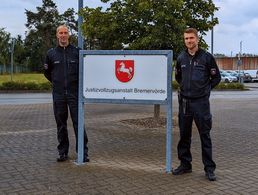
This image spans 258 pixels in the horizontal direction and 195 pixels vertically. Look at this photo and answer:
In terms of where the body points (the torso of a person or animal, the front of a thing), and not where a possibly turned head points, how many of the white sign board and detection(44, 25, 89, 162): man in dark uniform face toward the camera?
2

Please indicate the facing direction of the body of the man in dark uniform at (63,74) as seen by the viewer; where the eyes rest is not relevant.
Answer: toward the camera

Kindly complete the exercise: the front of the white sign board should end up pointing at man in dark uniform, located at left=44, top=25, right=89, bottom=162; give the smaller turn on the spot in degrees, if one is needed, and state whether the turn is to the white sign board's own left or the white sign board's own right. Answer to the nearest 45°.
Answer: approximately 90° to the white sign board's own right

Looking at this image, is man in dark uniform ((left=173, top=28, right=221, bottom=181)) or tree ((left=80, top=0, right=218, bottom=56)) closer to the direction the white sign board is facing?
the man in dark uniform

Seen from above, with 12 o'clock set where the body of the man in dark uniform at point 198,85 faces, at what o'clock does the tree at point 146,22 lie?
The tree is roughly at 4 o'clock from the man in dark uniform.

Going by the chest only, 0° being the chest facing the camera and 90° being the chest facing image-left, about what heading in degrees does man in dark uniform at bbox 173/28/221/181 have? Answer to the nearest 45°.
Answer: approximately 45°

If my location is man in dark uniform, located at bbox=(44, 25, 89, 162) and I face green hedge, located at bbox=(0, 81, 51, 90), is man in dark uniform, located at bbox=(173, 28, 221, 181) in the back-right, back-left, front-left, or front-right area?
back-right

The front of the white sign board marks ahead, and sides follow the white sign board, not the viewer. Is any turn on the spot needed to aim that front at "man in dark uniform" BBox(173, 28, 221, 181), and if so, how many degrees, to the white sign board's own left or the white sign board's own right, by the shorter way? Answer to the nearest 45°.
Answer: approximately 45° to the white sign board's own left

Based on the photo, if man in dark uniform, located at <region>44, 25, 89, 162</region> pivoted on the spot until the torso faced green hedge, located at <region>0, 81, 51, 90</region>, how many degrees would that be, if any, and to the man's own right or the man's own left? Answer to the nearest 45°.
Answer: approximately 180°

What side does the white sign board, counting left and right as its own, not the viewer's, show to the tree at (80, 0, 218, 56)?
back

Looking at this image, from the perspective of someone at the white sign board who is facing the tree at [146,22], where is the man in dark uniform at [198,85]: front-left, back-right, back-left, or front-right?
back-right

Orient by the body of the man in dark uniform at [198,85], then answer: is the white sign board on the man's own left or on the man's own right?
on the man's own right

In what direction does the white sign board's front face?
toward the camera
